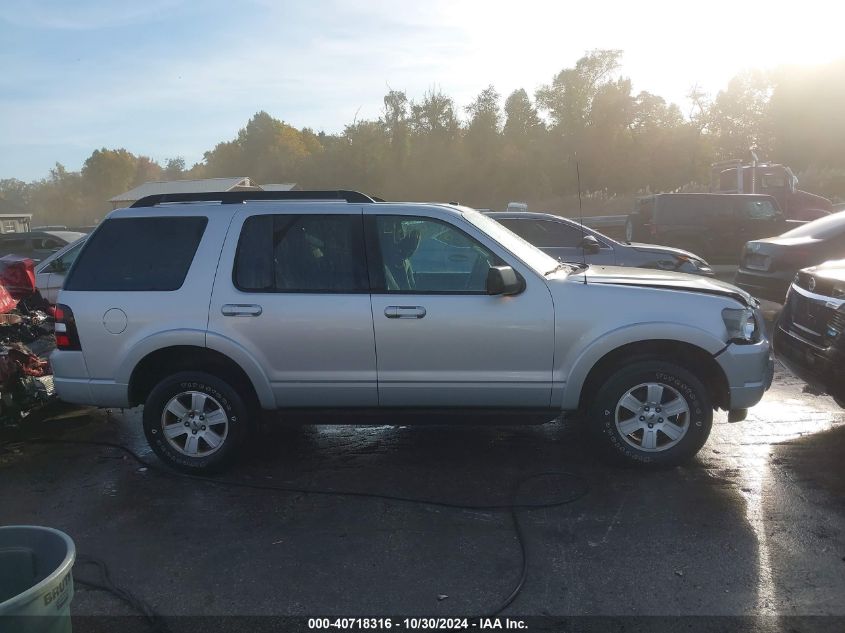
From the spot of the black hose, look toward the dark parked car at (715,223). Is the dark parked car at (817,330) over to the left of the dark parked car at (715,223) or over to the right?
right

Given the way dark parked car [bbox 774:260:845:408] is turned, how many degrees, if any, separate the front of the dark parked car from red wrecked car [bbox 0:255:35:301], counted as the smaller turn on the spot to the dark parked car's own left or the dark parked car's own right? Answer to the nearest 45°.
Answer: approximately 45° to the dark parked car's own right

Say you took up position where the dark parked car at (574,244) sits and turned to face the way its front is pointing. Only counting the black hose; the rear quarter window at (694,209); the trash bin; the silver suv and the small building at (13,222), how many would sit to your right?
3

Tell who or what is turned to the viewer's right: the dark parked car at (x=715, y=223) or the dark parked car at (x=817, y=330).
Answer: the dark parked car at (x=715, y=223)

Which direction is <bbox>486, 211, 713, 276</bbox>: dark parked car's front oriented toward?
to the viewer's right

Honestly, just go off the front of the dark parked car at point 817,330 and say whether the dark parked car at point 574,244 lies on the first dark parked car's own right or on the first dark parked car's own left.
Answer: on the first dark parked car's own right

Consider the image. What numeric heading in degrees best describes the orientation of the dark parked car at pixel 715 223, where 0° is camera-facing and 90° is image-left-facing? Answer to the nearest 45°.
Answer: approximately 270°

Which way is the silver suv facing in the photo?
to the viewer's right

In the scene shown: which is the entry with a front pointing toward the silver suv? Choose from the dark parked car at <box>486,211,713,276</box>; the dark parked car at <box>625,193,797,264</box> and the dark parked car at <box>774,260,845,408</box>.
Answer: the dark parked car at <box>774,260,845,408</box>

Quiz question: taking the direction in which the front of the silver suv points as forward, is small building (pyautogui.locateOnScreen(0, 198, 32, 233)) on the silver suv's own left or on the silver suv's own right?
on the silver suv's own left

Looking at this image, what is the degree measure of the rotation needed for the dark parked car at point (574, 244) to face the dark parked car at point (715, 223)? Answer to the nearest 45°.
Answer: approximately 45° to its left

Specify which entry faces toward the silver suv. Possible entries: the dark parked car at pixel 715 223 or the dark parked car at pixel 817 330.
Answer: the dark parked car at pixel 817 330

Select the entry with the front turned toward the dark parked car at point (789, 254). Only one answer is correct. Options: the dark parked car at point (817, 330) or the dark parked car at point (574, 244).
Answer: the dark parked car at point (574, 244)

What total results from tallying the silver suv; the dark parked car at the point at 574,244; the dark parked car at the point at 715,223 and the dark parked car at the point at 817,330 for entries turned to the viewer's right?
3
